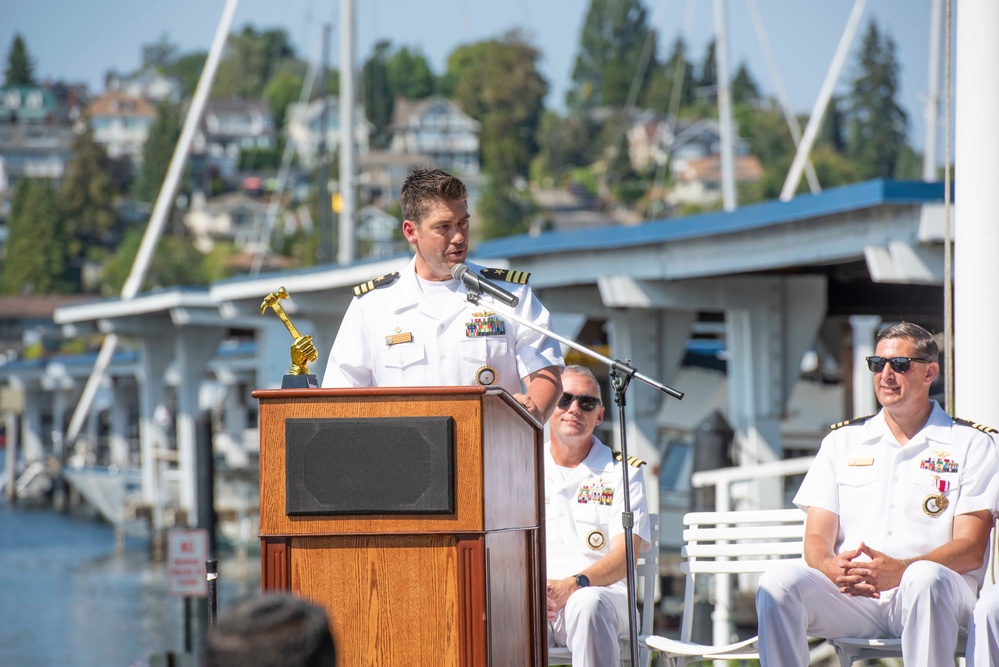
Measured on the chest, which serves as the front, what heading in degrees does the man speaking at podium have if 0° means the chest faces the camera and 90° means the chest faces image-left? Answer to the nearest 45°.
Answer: approximately 0°

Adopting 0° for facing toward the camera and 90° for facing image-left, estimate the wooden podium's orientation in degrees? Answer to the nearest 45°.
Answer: approximately 0°

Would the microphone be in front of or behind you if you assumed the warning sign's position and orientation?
in front

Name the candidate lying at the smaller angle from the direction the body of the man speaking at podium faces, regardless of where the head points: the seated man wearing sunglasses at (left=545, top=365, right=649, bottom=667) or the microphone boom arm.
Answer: the microphone boom arm

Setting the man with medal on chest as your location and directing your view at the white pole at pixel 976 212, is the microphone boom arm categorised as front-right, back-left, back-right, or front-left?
back-left

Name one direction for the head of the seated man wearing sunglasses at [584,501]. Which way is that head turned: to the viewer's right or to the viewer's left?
to the viewer's left

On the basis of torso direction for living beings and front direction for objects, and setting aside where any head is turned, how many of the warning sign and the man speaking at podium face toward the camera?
2

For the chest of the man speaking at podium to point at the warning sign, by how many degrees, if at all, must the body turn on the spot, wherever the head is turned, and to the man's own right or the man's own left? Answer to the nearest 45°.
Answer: approximately 180°

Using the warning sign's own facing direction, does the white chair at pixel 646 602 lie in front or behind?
in front

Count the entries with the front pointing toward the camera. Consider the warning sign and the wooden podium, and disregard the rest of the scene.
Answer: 2

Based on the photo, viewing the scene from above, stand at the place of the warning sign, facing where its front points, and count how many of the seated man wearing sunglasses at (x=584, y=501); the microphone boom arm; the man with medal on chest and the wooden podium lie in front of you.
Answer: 4
